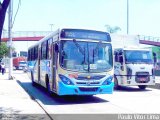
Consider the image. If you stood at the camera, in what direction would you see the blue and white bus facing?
facing the viewer and to the right of the viewer

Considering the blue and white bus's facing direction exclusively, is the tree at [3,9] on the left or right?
on its right
